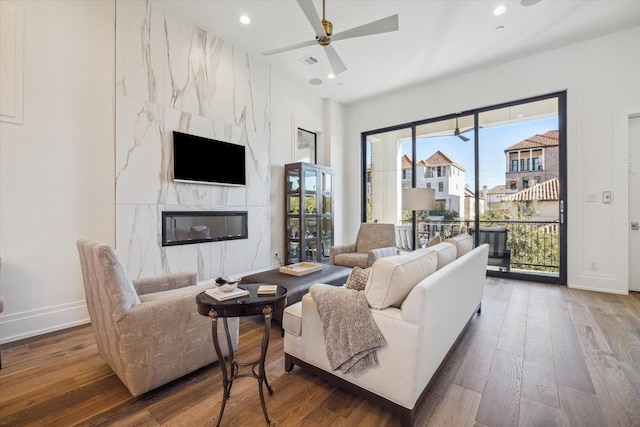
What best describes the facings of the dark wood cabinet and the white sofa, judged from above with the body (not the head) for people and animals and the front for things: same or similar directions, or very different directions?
very different directions

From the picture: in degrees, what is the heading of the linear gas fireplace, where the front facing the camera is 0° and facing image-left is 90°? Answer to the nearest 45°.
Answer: approximately 315°

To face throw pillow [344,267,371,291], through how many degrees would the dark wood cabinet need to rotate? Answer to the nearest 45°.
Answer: approximately 45° to its right

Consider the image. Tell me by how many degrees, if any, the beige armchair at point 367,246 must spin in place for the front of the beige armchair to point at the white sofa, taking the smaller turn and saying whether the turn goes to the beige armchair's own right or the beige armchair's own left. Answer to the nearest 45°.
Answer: approximately 45° to the beige armchair's own left
